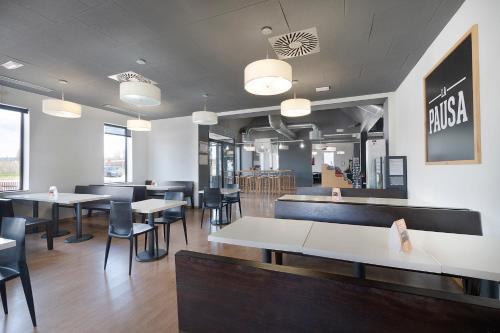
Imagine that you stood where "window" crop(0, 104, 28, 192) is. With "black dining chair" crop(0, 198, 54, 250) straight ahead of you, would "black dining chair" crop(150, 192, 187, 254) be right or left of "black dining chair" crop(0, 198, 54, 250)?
left

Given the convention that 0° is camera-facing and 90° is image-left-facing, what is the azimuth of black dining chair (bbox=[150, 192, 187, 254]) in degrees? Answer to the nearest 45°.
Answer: approximately 45°

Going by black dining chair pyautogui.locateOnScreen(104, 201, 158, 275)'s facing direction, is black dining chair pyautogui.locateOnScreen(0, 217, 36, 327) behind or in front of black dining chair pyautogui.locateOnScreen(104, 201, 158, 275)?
behind

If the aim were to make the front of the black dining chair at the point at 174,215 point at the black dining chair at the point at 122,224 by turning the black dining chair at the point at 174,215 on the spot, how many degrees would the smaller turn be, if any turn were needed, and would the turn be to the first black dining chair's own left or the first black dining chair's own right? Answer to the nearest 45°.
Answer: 0° — it already faces it

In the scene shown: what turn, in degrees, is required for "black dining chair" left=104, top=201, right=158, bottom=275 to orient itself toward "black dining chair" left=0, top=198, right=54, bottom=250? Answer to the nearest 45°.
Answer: approximately 90° to its left

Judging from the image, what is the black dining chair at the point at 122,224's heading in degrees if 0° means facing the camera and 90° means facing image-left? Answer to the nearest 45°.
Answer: approximately 225°

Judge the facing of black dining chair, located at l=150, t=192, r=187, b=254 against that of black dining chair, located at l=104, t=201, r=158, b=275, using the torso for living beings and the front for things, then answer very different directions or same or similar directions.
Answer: very different directions

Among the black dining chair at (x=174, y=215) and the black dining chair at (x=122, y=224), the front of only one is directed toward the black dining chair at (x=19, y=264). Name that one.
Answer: the black dining chair at (x=174, y=215)

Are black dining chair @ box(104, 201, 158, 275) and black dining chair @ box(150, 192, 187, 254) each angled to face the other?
yes

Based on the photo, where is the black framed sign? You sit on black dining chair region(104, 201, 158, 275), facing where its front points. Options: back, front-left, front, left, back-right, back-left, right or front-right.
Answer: right

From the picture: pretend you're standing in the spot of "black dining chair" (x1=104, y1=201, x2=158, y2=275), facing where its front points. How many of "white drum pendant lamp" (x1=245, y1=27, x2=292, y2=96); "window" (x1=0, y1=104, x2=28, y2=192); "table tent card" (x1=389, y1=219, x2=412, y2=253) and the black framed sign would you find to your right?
3
